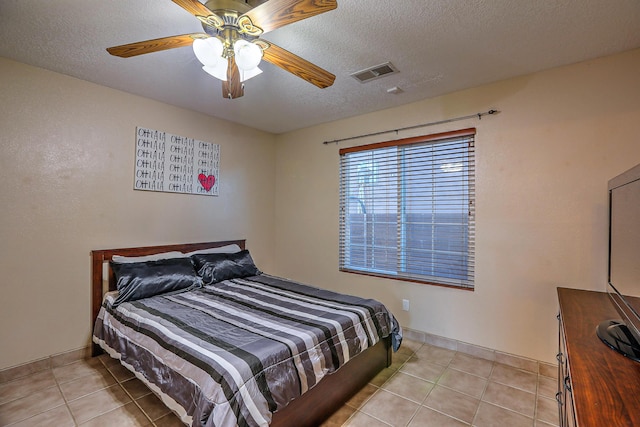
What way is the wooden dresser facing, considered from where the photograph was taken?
facing to the left of the viewer

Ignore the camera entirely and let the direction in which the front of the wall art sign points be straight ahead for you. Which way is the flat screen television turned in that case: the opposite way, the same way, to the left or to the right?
the opposite way

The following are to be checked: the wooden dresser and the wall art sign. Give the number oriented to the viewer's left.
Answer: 1

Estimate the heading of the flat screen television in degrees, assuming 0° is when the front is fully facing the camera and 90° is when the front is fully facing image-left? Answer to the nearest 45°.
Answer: approximately 45°

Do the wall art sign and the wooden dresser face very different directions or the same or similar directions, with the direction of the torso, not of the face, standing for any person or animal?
very different directions

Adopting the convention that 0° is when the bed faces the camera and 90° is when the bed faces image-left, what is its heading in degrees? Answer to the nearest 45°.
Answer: approximately 315°

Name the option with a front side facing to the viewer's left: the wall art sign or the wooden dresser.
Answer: the wooden dresser

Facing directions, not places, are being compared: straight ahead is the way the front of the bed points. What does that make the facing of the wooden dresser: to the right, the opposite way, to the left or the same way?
the opposite way
